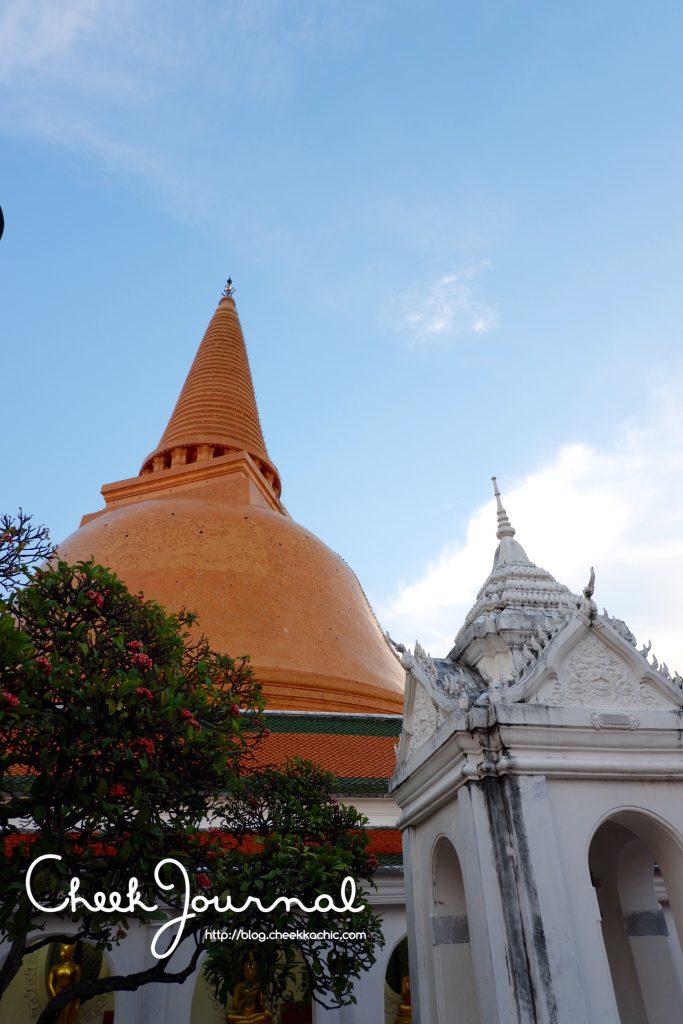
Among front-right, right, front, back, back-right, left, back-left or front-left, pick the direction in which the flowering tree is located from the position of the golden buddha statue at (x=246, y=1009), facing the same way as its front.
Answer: front

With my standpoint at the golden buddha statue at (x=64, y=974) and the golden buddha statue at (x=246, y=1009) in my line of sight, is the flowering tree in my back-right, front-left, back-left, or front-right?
front-right

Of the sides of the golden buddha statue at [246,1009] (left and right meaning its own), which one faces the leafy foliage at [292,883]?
front

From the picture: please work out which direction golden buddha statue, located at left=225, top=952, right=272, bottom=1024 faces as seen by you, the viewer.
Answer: facing the viewer

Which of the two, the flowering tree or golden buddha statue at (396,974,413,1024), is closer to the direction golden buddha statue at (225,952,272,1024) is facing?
the flowering tree

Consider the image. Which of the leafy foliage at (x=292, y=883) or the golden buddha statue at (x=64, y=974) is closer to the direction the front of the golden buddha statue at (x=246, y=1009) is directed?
the leafy foliage

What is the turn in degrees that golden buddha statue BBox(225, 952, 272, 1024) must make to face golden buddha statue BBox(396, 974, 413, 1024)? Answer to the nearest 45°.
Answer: approximately 135° to its left

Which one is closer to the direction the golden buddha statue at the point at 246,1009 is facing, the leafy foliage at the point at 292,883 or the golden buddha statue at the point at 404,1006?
the leafy foliage

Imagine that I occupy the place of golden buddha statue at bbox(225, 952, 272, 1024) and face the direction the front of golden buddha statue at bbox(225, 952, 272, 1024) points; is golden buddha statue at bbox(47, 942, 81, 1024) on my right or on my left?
on my right

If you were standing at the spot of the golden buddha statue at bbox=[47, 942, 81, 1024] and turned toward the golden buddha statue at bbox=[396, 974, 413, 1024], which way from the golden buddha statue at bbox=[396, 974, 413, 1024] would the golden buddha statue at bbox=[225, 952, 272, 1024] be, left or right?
right

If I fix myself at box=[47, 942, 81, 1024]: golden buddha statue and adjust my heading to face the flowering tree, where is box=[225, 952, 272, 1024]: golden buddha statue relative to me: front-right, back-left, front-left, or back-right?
front-left
